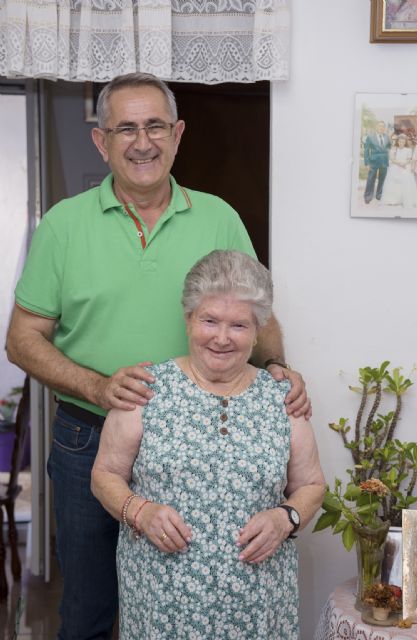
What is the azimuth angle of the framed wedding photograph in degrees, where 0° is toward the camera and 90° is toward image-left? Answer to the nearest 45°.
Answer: approximately 0°

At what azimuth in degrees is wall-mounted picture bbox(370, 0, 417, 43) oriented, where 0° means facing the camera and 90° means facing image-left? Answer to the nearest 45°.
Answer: approximately 0°

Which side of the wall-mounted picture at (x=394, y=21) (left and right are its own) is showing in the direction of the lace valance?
right

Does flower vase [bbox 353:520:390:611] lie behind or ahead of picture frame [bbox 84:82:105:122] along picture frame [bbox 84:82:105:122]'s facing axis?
ahead

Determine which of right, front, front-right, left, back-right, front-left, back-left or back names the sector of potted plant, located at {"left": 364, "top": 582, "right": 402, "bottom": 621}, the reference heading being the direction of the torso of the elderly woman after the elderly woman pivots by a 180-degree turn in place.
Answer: front-right
